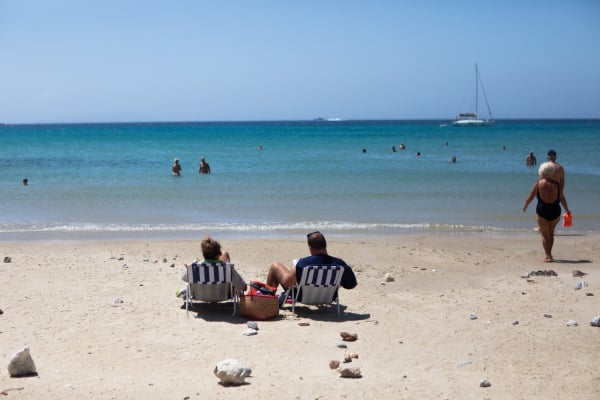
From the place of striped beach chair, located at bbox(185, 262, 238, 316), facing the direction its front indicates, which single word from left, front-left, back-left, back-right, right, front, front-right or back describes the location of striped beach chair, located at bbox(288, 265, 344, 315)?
right

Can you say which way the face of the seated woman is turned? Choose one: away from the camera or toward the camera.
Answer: away from the camera

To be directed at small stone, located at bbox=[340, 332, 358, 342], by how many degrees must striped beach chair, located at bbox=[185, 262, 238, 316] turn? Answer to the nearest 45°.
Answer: approximately 135° to its right

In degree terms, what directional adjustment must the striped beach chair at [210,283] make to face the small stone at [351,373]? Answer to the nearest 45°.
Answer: approximately 135° to its right

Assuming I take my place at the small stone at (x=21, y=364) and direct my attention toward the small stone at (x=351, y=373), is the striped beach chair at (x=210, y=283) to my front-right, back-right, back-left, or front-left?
front-left

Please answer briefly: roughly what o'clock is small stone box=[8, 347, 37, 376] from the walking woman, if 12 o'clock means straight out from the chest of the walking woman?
The small stone is roughly at 7 o'clock from the walking woman.

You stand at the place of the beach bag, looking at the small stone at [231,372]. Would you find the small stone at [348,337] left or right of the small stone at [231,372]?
left

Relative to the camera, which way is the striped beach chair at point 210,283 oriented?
away from the camera

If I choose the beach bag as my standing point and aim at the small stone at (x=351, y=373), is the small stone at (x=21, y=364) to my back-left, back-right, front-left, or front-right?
front-right

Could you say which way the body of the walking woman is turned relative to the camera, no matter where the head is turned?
away from the camera

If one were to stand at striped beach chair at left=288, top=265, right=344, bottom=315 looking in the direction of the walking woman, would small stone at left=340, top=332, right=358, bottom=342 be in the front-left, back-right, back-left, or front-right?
back-right
